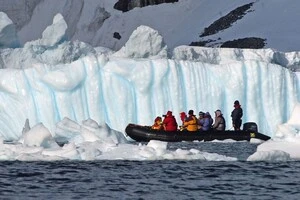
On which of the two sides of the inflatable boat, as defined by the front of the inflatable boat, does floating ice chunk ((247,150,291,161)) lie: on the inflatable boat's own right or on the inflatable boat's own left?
on the inflatable boat's own left

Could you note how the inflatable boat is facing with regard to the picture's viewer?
facing to the left of the viewer
